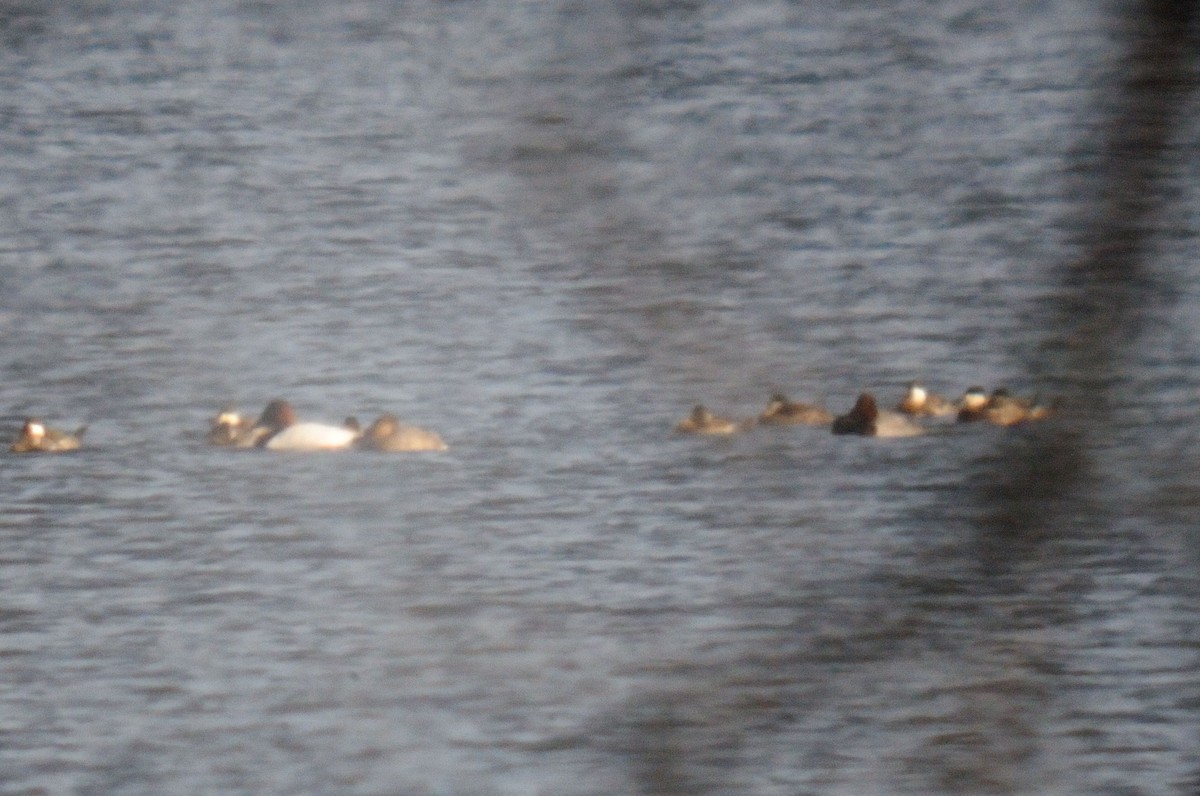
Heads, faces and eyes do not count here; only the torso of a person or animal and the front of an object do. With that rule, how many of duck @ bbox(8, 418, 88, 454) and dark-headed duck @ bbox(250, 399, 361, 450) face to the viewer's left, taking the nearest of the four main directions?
2

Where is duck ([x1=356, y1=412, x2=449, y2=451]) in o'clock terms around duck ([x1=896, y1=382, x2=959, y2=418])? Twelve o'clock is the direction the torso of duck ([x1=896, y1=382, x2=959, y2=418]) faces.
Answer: duck ([x1=356, y1=412, x2=449, y2=451]) is roughly at 1 o'clock from duck ([x1=896, y1=382, x2=959, y2=418]).

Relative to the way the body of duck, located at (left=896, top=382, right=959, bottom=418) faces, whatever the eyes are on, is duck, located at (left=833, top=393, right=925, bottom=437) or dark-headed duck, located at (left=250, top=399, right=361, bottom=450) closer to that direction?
the dark-headed duck

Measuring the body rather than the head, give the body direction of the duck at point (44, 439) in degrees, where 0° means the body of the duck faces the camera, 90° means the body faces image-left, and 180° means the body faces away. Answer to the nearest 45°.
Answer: approximately 90°

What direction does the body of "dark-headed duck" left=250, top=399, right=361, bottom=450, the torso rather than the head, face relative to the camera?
to the viewer's left

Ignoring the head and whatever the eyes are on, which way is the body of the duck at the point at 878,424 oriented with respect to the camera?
to the viewer's left

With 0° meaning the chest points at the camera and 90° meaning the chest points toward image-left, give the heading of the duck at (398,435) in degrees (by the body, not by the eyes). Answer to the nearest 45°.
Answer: approximately 90°

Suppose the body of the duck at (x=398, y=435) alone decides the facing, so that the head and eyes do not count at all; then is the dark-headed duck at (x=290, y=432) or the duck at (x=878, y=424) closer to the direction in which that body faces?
the dark-headed duck

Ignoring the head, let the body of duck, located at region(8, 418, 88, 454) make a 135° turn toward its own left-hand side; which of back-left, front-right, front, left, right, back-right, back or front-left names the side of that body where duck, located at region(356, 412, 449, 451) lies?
front

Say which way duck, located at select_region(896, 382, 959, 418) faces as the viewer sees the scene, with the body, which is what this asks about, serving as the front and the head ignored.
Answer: to the viewer's left

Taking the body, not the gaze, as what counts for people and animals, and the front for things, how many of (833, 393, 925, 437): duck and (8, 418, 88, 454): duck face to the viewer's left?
2

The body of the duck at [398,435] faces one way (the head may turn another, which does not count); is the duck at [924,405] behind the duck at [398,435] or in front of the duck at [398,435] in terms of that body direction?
behind
